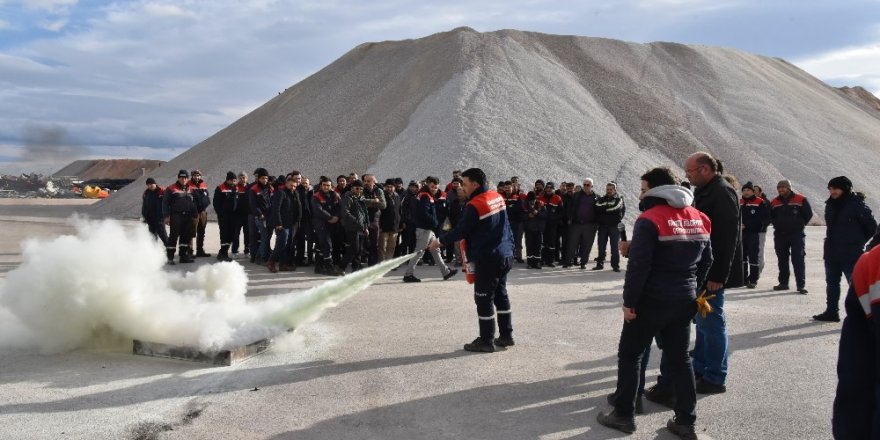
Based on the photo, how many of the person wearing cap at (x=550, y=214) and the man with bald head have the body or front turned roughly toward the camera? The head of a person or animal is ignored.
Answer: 1

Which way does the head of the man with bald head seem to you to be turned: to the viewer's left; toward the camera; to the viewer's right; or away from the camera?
to the viewer's left

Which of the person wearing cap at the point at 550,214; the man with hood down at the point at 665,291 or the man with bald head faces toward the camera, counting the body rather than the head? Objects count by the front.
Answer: the person wearing cap

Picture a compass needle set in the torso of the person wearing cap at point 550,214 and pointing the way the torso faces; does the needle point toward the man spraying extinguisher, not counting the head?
yes

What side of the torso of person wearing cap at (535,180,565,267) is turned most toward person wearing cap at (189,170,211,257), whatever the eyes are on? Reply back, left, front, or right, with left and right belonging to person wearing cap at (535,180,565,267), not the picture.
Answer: right

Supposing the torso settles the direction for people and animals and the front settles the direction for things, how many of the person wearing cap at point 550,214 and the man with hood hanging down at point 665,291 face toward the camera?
1

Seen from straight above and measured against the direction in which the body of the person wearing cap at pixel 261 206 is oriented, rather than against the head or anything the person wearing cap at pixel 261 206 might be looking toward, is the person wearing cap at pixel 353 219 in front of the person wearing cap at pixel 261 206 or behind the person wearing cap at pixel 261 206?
in front

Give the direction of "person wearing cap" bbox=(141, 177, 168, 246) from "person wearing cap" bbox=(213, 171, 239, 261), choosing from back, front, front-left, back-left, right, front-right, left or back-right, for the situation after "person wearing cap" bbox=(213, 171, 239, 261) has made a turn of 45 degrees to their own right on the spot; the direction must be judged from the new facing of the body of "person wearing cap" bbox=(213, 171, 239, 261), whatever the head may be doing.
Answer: right

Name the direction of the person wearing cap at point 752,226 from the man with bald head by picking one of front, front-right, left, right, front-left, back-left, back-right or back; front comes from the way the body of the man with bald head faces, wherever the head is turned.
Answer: right

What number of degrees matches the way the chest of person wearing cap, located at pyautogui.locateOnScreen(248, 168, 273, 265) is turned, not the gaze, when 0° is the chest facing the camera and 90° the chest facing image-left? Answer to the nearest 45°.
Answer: approximately 315°
